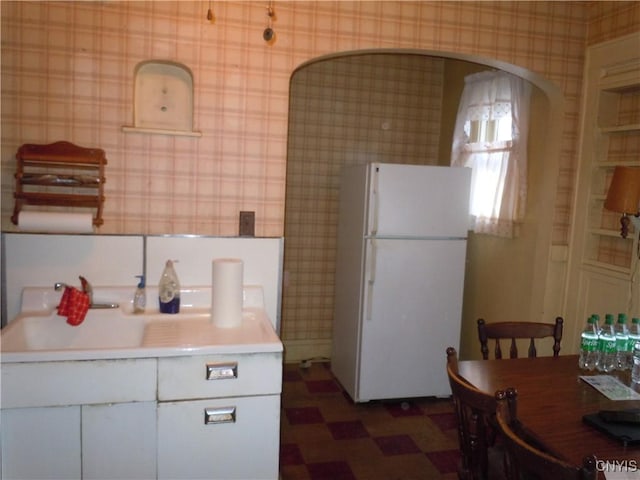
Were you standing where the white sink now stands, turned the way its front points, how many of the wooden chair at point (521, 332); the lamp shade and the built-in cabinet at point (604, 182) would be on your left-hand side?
3

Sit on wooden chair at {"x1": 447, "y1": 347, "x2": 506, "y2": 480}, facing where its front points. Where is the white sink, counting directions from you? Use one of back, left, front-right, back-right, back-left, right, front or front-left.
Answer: back

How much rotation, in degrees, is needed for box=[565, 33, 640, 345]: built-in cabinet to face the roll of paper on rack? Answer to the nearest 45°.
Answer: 0° — it already faces it

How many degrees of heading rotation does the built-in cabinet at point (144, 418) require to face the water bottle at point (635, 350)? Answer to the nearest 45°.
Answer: approximately 90° to its left

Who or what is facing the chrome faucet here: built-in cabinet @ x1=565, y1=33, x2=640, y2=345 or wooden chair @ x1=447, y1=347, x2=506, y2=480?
the built-in cabinet

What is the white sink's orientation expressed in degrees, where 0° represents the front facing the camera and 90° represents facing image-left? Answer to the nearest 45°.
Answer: approximately 0°

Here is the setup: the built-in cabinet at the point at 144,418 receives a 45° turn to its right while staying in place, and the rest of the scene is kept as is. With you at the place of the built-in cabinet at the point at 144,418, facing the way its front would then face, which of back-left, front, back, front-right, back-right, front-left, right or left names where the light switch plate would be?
back
